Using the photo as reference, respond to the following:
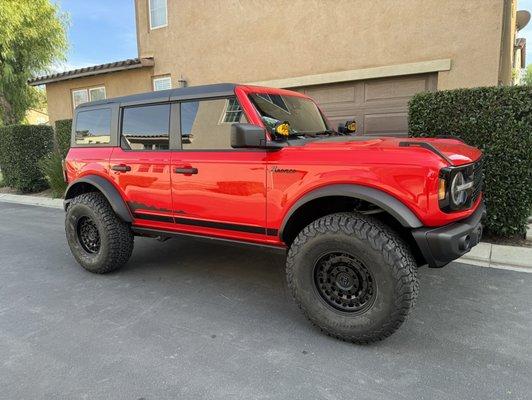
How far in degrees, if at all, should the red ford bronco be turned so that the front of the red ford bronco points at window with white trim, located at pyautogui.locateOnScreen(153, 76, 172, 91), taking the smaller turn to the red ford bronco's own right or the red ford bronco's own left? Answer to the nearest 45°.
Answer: approximately 135° to the red ford bronco's own left

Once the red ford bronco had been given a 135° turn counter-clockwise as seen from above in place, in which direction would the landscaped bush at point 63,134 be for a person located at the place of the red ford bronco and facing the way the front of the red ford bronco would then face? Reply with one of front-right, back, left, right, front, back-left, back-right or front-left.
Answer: front-left

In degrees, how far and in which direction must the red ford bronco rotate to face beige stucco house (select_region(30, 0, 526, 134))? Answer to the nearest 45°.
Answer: approximately 135° to its left

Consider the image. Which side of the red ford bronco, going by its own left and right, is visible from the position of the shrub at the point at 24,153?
back

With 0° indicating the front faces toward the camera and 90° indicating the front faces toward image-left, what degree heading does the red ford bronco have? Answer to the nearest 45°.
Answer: approximately 315°

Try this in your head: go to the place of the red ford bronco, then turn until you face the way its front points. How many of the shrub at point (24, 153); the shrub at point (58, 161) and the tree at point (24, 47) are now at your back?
3

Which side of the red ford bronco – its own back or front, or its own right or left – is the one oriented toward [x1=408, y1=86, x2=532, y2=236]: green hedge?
left

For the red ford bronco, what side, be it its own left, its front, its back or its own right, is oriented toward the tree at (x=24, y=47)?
back

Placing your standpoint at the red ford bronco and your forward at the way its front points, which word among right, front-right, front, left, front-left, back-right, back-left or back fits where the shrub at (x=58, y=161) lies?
back
